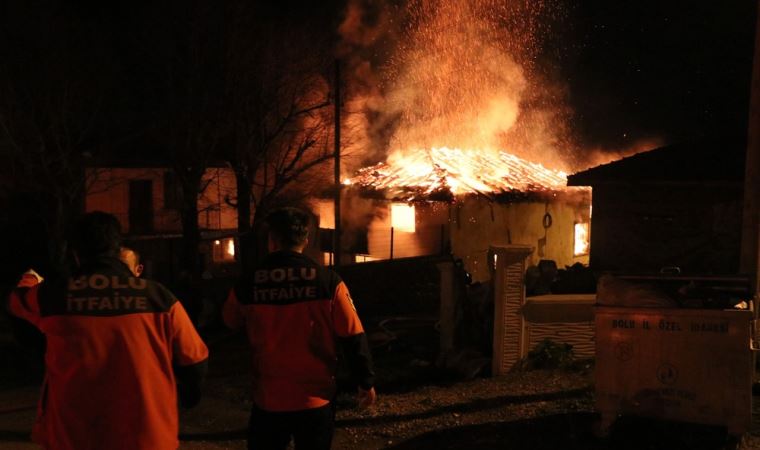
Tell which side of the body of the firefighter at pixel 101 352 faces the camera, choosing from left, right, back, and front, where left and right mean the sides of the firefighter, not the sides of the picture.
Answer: back

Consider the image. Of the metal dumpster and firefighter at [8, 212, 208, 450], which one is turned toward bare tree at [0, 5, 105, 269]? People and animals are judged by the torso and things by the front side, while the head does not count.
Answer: the firefighter

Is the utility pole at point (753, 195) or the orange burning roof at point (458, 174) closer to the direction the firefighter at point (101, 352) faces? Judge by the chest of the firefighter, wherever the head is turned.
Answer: the orange burning roof

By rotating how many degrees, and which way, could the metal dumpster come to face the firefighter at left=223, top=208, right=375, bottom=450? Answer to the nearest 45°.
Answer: approximately 45° to its right

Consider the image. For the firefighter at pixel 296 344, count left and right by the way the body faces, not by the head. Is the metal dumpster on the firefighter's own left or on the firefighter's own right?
on the firefighter's own right

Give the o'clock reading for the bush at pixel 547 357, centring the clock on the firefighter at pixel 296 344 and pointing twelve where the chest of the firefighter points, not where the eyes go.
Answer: The bush is roughly at 1 o'clock from the firefighter.

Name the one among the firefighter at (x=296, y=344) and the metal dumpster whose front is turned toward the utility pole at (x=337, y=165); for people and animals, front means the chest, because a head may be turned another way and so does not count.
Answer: the firefighter

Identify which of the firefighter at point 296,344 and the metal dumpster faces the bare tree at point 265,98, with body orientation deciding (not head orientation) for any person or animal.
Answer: the firefighter

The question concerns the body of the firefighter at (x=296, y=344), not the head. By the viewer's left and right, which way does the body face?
facing away from the viewer
